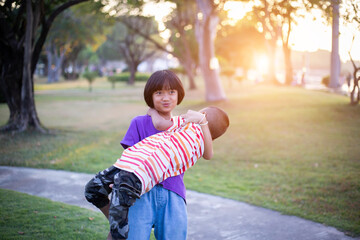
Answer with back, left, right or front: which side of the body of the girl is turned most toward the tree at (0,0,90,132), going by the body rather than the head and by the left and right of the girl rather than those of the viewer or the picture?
back

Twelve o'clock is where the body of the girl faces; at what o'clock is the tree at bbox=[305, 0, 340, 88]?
The tree is roughly at 7 o'clock from the girl.

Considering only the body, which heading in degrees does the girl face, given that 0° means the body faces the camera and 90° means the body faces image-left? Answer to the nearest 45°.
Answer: approximately 0°

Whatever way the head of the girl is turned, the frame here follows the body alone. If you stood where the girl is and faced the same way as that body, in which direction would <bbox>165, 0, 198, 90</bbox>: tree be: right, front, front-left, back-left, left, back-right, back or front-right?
back

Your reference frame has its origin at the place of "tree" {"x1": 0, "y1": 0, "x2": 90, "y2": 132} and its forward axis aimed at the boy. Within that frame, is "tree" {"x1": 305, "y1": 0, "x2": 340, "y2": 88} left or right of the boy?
left
